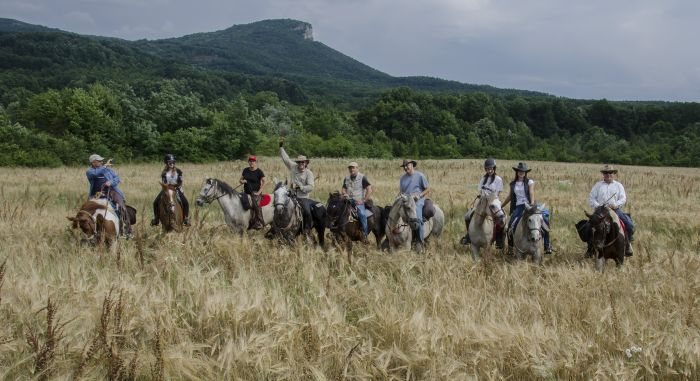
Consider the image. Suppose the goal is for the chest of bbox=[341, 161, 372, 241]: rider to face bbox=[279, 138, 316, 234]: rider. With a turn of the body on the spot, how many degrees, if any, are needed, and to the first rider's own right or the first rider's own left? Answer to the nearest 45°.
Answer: approximately 90° to the first rider's own right

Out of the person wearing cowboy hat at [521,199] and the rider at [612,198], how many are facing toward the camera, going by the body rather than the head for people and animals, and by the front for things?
2

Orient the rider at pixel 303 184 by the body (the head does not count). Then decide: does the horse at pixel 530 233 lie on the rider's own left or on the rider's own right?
on the rider's own left

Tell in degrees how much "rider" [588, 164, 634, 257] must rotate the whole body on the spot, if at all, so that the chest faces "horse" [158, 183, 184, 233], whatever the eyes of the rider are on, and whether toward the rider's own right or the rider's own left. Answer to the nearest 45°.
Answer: approximately 90° to the rider's own right

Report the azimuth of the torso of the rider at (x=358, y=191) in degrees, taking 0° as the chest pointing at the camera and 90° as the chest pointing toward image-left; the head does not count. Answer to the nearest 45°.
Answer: approximately 45°

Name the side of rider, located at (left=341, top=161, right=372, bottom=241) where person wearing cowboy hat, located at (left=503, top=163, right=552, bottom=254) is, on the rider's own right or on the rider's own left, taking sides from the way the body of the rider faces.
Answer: on the rider's own left

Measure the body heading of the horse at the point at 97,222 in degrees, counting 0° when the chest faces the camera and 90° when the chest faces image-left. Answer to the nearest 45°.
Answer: approximately 45°

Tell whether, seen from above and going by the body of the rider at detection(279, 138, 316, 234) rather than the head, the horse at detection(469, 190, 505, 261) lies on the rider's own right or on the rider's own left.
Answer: on the rider's own left
